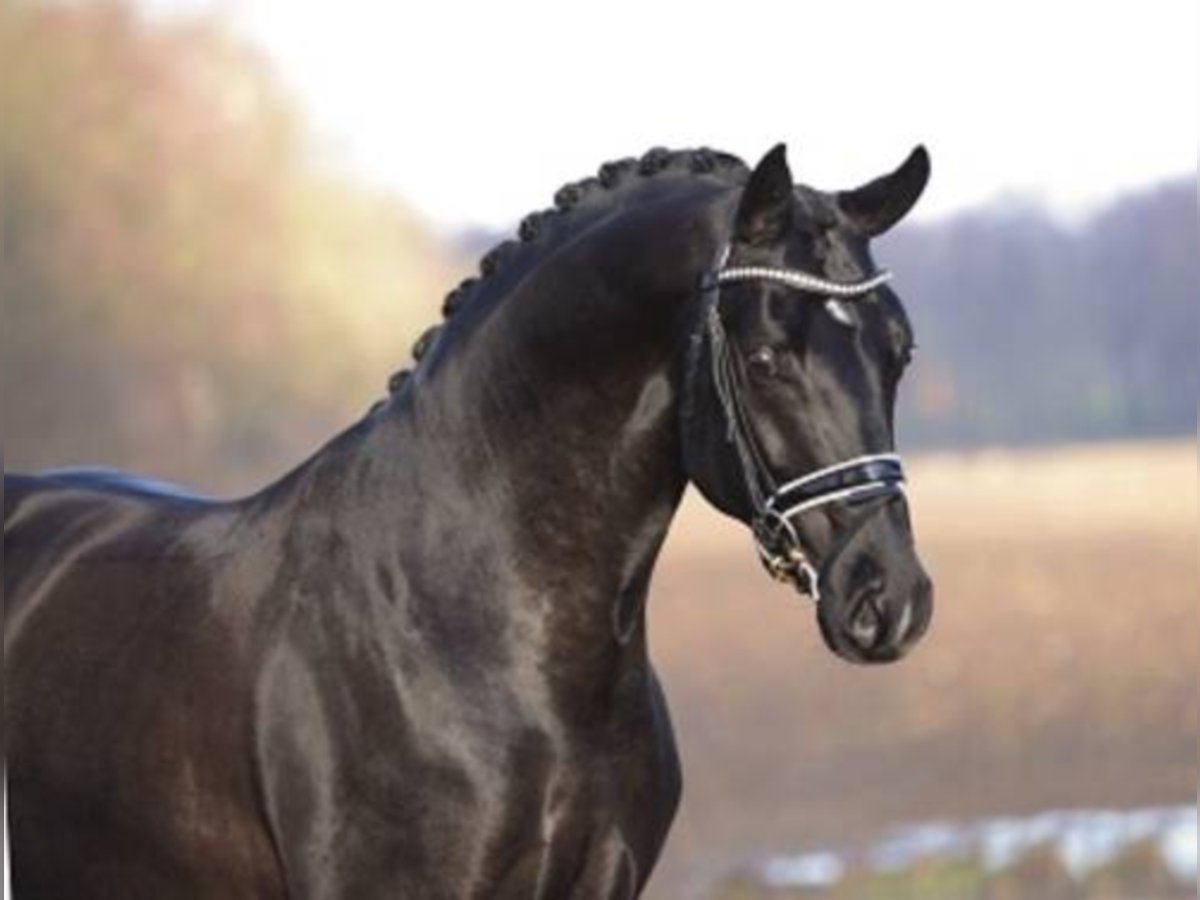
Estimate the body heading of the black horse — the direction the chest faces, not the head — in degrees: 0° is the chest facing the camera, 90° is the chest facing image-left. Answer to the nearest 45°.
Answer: approximately 315°
